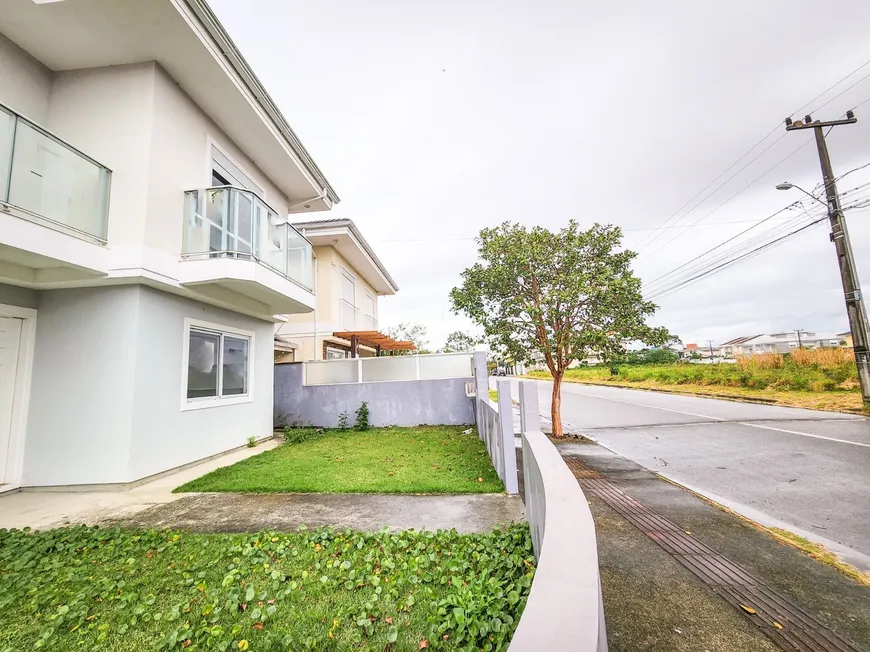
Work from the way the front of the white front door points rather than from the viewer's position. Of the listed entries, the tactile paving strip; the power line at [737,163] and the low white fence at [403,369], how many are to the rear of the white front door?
0

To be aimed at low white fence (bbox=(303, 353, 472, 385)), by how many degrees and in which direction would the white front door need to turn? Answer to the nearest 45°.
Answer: approximately 45° to its left

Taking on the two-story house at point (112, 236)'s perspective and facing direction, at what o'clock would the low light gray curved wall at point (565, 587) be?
The low light gray curved wall is roughly at 1 o'clock from the two-story house.

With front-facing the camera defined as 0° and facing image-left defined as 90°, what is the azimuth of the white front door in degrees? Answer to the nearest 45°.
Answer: approximately 315°

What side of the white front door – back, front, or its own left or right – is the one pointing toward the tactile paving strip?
front

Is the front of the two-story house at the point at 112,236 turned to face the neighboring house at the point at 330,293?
no

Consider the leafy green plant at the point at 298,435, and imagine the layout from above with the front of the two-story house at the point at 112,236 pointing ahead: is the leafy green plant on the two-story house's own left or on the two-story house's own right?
on the two-story house's own left

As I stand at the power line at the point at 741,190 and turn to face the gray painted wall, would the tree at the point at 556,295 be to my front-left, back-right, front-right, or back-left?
front-left

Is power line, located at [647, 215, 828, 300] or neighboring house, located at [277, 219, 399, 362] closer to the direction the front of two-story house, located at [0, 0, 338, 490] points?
the power line

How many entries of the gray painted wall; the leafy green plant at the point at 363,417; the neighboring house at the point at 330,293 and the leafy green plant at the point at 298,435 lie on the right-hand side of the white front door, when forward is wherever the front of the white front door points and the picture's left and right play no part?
0

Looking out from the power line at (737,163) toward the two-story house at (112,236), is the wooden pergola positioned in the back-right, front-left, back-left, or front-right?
front-right

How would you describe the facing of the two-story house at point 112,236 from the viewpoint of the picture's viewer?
facing the viewer and to the right of the viewer

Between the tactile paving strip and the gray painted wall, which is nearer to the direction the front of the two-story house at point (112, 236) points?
the tactile paving strip

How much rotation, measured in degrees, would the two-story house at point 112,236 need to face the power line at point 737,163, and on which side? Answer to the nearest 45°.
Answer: approximately 45° to its left

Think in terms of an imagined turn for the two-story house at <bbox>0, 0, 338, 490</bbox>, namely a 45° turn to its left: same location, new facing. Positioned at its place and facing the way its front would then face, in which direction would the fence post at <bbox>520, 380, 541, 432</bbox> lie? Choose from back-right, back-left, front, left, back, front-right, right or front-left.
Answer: front-right

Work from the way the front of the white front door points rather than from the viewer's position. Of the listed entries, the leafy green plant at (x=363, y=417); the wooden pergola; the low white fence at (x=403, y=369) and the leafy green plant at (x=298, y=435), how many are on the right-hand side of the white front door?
0

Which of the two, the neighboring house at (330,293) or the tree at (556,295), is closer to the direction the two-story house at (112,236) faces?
the tree

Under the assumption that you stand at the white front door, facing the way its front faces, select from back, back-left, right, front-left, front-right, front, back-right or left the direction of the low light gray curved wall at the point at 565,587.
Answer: front-right

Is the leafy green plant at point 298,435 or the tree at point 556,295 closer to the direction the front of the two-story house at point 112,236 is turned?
the tree
